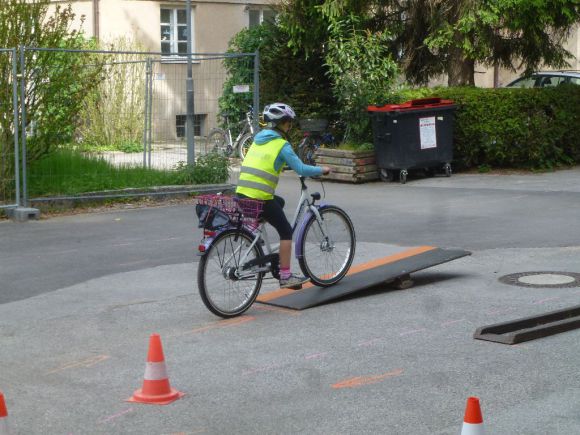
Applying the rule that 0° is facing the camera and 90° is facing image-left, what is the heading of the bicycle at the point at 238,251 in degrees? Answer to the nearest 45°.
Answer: approximately 225°

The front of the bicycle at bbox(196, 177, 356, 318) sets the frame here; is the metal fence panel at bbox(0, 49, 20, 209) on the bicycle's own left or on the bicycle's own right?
on the bicycle's own left

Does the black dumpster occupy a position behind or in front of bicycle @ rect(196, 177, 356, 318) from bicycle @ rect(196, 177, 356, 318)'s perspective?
in front

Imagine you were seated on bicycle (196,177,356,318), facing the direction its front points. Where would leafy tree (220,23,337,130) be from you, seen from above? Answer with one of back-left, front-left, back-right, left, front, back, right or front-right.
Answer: front-left

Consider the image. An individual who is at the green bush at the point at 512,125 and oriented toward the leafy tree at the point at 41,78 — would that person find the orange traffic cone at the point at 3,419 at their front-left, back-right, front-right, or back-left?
front-left

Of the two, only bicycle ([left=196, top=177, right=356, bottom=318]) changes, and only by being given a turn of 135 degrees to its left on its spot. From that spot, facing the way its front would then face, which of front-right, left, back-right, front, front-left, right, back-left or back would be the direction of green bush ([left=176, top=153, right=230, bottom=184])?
right

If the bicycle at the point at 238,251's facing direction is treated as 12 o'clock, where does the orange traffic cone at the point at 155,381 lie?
The orange traffic cone is roughly at 5 o'clock from the bicycle.

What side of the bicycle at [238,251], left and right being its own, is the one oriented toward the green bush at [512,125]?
front

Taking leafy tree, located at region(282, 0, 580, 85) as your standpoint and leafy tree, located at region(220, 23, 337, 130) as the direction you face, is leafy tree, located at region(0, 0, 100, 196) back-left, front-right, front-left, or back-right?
front-left

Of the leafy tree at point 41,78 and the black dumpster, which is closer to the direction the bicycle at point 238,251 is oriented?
the black dumpster

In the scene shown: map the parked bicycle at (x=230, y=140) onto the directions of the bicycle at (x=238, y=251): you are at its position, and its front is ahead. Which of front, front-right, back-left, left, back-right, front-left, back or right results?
front-left

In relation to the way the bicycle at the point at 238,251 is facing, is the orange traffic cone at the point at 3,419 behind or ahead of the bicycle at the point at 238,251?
behind

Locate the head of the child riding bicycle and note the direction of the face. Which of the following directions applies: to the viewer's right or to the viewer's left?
to the viewer's right

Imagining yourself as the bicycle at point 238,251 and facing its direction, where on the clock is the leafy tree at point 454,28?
The leafy tree is roughly at 11 o'clock from the bicycle.

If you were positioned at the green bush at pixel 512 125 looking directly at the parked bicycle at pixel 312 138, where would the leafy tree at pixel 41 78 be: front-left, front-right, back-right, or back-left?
front-left

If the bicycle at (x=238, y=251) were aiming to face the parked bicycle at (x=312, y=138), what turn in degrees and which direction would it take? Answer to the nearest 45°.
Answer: approximately 45° to its left
